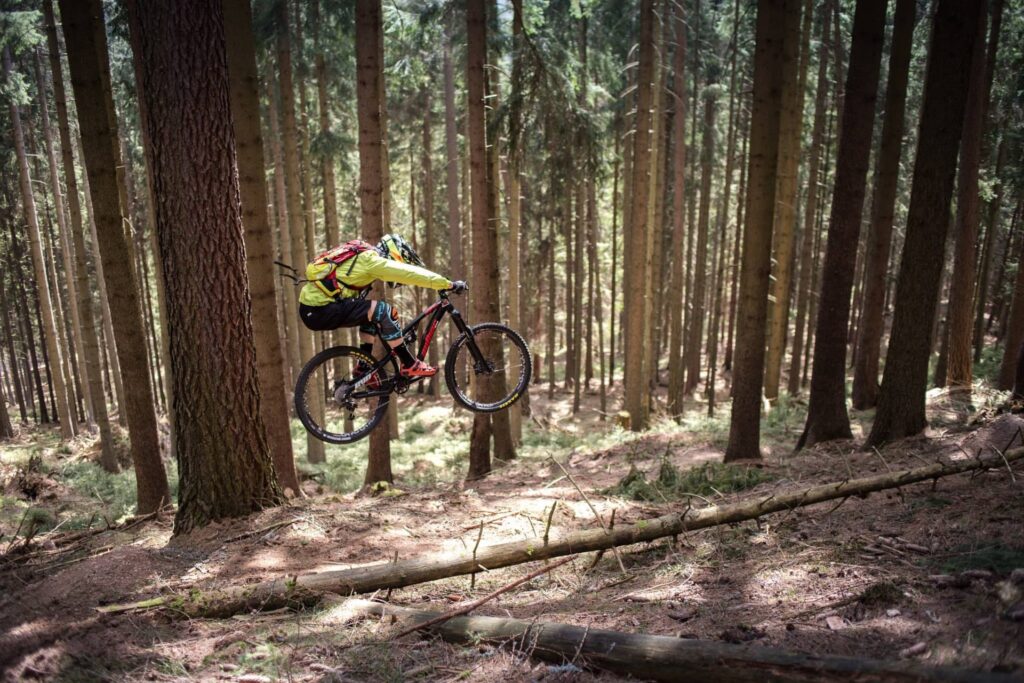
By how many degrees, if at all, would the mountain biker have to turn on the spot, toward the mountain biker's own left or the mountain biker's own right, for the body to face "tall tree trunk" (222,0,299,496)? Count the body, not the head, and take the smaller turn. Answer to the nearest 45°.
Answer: approximately 135° to the mountain biker's own left

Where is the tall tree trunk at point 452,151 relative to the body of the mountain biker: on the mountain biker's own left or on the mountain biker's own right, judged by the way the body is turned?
on the mountain biker's own left

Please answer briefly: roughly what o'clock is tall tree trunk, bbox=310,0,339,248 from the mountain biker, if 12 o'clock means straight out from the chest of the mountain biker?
The tall tree trunk is roughly at 9 o'clock from the mountain biker.

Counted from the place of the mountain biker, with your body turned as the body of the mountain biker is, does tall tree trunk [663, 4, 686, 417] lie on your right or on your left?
on your left

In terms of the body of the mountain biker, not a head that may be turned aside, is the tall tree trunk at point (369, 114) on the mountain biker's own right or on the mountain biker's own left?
on the mountain biker's own left

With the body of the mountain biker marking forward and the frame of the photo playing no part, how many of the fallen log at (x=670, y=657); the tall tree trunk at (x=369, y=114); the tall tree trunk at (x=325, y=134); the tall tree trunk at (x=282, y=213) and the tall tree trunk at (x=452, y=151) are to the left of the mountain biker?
4

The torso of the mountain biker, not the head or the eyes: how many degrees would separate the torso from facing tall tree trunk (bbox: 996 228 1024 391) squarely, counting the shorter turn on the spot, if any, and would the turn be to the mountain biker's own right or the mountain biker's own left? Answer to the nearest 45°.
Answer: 0° — they already face it

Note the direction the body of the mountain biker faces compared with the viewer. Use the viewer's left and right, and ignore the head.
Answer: facing to the right of the viewer

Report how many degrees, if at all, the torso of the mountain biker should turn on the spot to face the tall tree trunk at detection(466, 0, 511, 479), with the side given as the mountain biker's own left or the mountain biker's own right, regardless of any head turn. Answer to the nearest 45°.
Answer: approximately 45° to the mountain biker's own left

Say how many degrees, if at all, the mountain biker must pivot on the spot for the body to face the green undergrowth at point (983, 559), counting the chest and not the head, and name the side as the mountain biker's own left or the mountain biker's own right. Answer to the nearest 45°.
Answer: approximately 45° to the mountain biker's own right

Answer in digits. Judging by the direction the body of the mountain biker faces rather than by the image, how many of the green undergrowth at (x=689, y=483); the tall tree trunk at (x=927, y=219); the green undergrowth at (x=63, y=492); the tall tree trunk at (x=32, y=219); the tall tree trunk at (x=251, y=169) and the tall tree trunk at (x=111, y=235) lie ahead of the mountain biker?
2

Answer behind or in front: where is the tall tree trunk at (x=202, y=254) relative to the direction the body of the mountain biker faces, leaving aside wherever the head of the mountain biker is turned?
behind

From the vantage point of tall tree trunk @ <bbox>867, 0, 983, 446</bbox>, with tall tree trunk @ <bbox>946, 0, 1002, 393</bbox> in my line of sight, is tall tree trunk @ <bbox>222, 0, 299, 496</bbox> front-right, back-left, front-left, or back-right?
back-left

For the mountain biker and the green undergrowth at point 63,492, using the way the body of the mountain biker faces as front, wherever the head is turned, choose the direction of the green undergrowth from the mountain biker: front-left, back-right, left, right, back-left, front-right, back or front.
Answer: back-left

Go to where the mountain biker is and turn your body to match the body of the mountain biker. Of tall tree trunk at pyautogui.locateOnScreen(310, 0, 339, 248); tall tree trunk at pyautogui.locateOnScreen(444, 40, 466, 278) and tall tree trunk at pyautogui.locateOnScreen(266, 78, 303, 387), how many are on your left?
3
